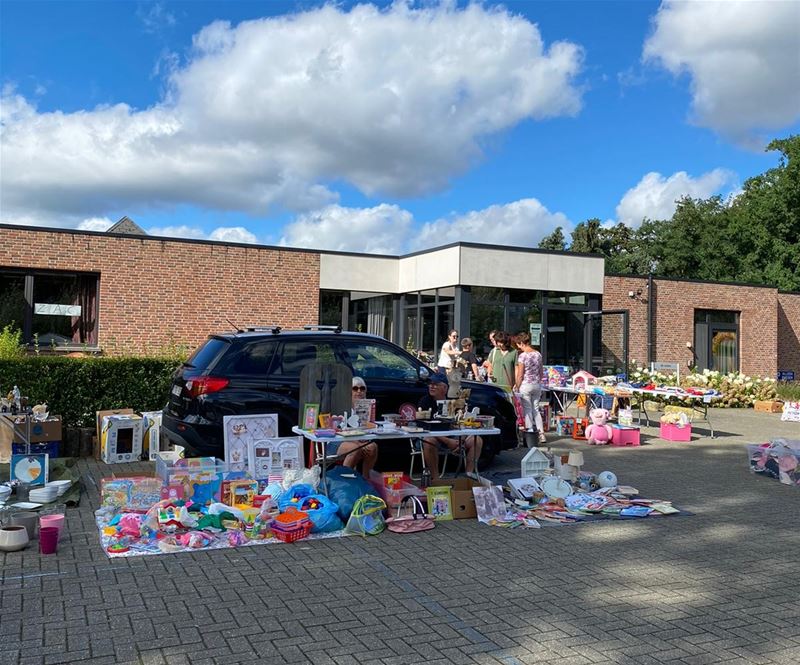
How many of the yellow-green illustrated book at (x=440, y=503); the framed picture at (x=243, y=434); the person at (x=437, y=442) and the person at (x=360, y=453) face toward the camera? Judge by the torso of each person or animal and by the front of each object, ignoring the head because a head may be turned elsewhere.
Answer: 4

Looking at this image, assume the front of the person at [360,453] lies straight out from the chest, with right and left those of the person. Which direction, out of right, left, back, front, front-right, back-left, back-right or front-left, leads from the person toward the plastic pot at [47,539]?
front-right

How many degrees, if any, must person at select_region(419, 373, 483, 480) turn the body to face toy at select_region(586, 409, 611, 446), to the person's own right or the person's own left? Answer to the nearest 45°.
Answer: approximately 135° to the person's own left

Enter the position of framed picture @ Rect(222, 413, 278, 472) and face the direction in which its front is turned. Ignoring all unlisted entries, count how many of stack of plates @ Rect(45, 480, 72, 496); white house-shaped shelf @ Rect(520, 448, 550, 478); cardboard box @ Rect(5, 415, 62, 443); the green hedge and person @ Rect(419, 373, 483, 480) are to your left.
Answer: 2

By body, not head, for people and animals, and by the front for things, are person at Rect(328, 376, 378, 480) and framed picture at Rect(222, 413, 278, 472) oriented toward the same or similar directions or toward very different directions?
same or similar directions

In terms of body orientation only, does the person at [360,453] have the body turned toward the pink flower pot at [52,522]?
no

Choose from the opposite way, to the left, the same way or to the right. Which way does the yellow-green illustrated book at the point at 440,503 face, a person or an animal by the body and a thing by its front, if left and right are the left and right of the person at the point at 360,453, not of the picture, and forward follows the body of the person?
the same way

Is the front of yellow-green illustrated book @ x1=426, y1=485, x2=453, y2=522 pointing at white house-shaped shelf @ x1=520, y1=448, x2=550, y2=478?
no

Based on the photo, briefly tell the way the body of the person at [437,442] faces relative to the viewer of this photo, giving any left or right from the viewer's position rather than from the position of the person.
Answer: facing the viewer

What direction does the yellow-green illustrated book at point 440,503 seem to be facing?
toward the camera

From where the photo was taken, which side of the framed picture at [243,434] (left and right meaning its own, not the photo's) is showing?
front

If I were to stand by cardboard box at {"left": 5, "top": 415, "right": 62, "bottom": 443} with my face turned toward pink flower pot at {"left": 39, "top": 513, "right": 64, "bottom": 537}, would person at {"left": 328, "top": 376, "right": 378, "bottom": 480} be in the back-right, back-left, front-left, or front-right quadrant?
front-left

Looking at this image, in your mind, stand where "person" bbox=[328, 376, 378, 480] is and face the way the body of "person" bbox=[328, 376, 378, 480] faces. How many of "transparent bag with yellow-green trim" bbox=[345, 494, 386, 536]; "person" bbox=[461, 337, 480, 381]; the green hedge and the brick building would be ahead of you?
1

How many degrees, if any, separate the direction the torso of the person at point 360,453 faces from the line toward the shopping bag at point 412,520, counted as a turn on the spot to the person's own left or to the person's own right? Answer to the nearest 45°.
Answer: approximately 45° to the person's own left

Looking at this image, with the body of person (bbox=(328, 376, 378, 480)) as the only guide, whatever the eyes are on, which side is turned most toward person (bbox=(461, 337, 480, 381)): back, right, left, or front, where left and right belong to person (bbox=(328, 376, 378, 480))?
back
